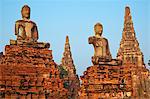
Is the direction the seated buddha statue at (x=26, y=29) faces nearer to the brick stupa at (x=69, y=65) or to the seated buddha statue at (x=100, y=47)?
the seated buddha statue

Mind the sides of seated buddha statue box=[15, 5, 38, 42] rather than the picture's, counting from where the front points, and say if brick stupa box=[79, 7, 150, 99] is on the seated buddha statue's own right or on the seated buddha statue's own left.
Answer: on the seated buddha statue's own left

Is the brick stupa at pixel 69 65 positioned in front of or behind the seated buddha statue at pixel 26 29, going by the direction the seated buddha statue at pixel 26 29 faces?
behind

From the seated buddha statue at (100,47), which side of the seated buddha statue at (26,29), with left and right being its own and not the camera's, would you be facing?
left

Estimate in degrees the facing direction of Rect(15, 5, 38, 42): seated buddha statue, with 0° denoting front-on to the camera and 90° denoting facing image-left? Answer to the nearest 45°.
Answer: approximately 0°
